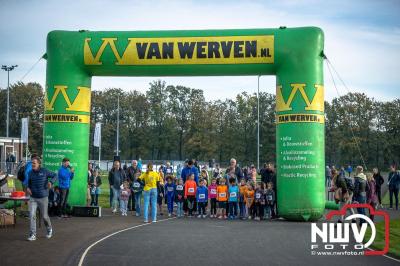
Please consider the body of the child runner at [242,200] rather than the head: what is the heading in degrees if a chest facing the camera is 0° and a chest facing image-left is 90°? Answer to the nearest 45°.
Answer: approximately 0°

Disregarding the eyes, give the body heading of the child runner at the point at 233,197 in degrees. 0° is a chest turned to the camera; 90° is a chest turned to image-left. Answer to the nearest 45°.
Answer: approximately 0°

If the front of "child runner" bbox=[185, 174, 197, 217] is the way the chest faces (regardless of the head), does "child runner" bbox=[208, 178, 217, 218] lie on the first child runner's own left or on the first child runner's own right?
on the first child runner's own left

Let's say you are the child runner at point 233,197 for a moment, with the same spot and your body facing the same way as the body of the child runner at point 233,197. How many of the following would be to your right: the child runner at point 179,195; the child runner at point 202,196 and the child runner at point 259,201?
2

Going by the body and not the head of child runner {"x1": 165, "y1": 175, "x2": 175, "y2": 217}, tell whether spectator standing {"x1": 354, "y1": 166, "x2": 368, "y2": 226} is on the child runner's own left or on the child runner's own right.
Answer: on the child runner's own left

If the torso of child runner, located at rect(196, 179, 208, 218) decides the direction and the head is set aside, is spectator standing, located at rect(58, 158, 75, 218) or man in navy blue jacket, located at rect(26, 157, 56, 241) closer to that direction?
the man in navy blue jacket
